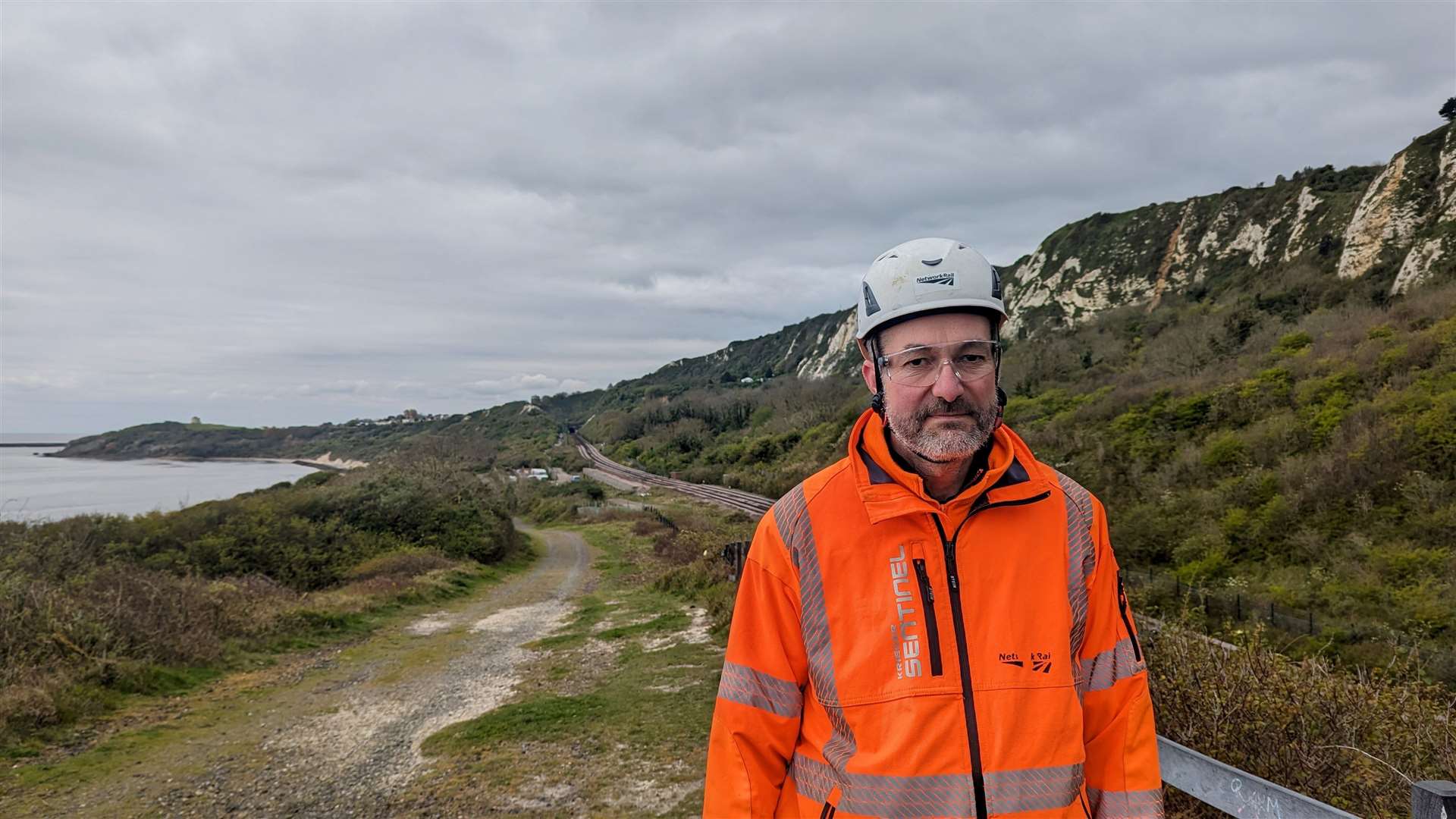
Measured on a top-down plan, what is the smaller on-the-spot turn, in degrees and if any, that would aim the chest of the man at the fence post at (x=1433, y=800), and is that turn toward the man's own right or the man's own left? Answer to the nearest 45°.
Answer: approximately 90° to the man's own left

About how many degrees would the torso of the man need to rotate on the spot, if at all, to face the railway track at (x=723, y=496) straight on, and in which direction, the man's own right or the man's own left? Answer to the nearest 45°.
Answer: approximately 180°

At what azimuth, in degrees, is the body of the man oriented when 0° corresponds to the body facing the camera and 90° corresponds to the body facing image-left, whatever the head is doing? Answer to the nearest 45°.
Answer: approximately 0°

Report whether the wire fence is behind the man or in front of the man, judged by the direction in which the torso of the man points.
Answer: behind

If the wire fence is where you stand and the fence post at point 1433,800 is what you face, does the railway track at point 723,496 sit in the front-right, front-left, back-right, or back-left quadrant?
back-right

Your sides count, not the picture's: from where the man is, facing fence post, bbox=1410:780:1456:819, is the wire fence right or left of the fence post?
left

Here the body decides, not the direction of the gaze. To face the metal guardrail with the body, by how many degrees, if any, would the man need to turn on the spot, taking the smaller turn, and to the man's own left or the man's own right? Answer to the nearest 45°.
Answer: approximately 135° to the man's own left
